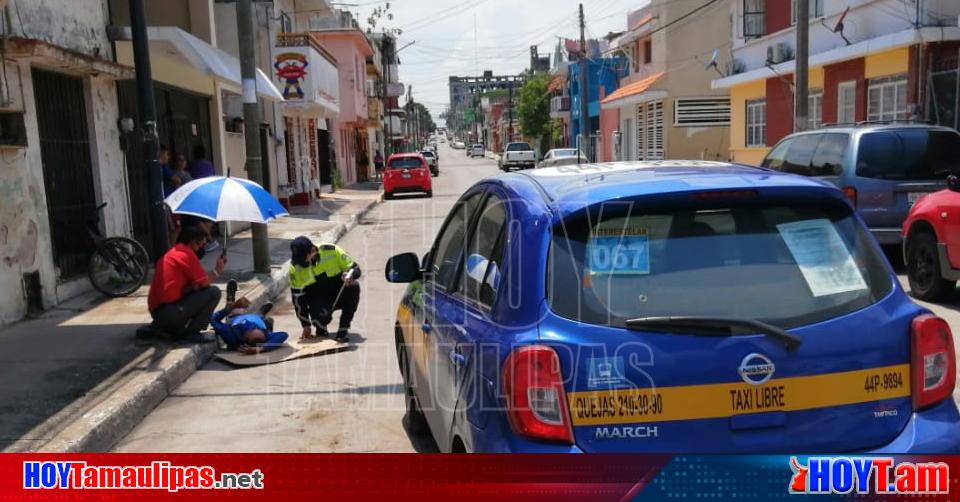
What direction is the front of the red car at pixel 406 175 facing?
away from the camera

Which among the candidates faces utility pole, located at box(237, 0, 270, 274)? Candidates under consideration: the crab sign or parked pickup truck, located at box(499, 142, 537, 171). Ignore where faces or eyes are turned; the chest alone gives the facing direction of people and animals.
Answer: the crab sign

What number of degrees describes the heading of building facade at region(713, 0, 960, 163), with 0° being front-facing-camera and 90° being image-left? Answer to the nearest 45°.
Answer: approximately 45°

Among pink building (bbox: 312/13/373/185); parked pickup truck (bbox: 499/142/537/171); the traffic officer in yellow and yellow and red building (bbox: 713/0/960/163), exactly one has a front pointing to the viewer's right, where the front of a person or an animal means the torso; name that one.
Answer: the pink building

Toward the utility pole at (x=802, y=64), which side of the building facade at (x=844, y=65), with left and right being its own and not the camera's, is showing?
front

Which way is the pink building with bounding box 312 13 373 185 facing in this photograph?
to the viewer's right

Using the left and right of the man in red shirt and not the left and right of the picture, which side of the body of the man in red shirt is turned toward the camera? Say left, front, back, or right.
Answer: right

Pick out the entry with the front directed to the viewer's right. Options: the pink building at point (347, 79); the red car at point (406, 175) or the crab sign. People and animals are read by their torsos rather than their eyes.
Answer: the pink building

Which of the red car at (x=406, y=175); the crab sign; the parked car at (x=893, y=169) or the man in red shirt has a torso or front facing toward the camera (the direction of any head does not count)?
the crab sign

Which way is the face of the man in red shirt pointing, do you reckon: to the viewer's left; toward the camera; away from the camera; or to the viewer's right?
to the viewer's right
